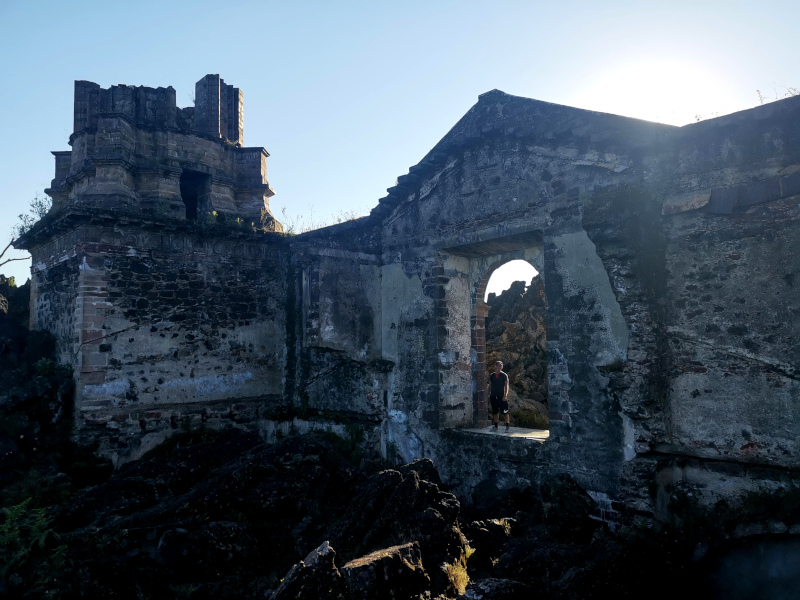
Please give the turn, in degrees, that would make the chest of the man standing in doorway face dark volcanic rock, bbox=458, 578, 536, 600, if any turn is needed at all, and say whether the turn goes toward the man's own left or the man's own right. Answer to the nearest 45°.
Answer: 0° — they already face it

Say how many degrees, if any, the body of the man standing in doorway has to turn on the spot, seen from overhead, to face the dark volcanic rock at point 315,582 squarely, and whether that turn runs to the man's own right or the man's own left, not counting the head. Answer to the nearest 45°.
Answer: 0° — they already face it

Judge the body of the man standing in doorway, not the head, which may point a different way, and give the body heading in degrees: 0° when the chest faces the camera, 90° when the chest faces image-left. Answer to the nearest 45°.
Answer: approximately 0°

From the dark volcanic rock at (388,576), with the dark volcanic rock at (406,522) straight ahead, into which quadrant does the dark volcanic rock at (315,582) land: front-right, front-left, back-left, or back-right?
back-left

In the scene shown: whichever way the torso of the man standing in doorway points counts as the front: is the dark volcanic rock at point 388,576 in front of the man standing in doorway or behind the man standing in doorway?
in front

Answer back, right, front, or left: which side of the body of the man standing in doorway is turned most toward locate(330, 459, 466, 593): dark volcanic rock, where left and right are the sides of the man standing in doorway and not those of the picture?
front

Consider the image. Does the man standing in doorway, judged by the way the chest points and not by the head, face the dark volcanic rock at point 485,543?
yes
